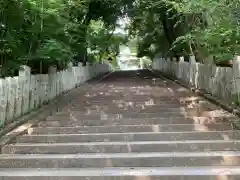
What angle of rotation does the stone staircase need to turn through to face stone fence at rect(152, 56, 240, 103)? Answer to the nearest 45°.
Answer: approximately 135° to its left

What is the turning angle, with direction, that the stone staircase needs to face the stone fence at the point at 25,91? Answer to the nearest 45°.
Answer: approximately 135° to its right

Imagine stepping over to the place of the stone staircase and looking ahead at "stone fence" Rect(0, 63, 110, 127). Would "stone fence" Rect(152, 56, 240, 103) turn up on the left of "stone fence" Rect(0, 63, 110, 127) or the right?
right

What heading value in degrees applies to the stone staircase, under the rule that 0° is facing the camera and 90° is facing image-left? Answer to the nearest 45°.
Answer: approximately 0°
